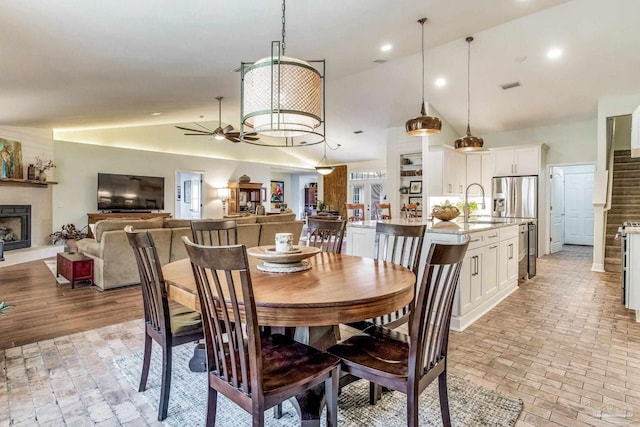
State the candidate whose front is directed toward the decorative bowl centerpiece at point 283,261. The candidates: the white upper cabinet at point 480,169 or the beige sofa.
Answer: the white upper cabinet

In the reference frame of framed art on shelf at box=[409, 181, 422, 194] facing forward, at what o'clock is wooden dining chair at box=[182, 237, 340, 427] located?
The wooden dining chair is roughly at 12 o'clock from the framed art on shelf.

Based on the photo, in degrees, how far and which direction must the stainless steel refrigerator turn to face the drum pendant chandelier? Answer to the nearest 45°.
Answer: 0° — it already faces it

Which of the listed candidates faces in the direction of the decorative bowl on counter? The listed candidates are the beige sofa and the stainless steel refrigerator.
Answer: the stainless steel refrigerator

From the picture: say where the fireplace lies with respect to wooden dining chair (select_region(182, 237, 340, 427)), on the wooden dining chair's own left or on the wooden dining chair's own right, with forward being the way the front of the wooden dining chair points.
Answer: on the wooden dining chair's own left

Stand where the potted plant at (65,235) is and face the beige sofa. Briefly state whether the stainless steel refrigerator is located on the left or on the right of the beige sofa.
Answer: left

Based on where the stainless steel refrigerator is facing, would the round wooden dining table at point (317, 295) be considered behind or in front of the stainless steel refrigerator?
in front

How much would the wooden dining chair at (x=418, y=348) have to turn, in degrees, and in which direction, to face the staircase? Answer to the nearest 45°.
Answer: approximately 90° to its right

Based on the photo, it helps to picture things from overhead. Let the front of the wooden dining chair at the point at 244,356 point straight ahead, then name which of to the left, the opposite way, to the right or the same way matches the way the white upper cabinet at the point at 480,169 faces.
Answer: the opposite way

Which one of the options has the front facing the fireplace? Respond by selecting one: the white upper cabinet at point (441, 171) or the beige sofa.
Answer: the beige sofa

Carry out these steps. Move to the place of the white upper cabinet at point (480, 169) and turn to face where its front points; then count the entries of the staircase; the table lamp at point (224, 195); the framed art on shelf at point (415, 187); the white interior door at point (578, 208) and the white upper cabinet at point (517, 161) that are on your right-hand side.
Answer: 2

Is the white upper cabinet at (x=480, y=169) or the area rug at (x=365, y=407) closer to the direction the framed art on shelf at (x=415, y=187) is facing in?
the area rug

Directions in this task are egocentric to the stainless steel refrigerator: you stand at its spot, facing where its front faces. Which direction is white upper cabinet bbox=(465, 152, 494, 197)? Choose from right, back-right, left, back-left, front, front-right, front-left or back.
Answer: right

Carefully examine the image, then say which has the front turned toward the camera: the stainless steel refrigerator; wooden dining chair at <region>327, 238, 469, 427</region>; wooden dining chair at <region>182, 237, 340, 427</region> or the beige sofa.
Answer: the stainless steel refrigerator

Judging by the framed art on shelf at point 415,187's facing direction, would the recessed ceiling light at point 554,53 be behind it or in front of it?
in front

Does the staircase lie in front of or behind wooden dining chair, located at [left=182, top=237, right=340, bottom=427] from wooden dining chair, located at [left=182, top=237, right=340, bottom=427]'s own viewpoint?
in front
